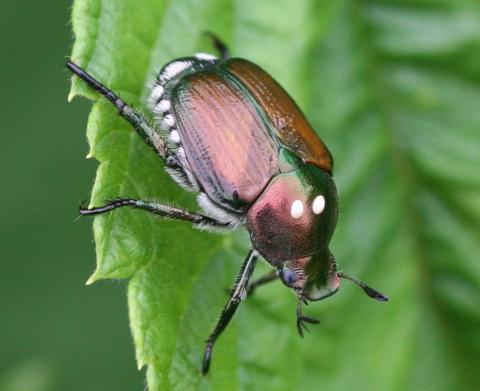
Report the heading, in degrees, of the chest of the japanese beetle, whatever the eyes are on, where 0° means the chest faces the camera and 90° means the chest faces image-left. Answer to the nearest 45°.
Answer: approximately 315°
